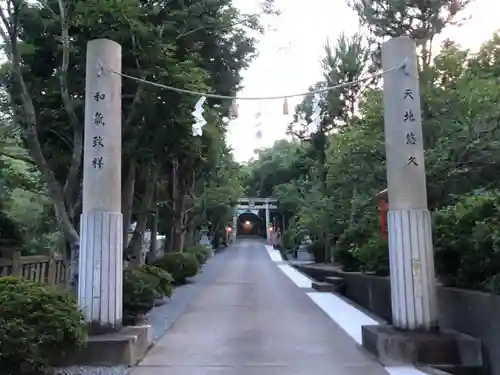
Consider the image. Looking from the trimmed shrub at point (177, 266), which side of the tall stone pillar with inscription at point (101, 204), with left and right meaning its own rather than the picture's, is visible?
back

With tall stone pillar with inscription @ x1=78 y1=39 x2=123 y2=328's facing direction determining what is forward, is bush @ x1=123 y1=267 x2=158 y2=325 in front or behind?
behind

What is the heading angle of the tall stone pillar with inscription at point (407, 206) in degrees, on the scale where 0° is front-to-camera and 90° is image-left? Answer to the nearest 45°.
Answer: approximately 0°

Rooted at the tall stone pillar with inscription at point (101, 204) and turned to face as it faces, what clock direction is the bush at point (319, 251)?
The bush is roughly at 7 o'clock from the tall stone pillar with inscription.

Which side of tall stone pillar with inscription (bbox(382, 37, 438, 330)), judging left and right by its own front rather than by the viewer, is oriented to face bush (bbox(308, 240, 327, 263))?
back

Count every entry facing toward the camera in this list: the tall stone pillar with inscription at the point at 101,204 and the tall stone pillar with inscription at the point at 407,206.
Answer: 2

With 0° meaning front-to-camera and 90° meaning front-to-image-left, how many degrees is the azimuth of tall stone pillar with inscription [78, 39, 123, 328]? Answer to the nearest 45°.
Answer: approximately 0°

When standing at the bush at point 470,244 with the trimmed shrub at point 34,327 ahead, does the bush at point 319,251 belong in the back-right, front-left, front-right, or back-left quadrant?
back-right

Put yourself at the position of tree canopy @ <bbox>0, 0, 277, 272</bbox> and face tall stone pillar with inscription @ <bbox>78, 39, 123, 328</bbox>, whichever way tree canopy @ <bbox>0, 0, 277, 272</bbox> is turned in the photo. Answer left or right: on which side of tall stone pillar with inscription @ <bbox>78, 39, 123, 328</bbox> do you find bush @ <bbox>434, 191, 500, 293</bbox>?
left
